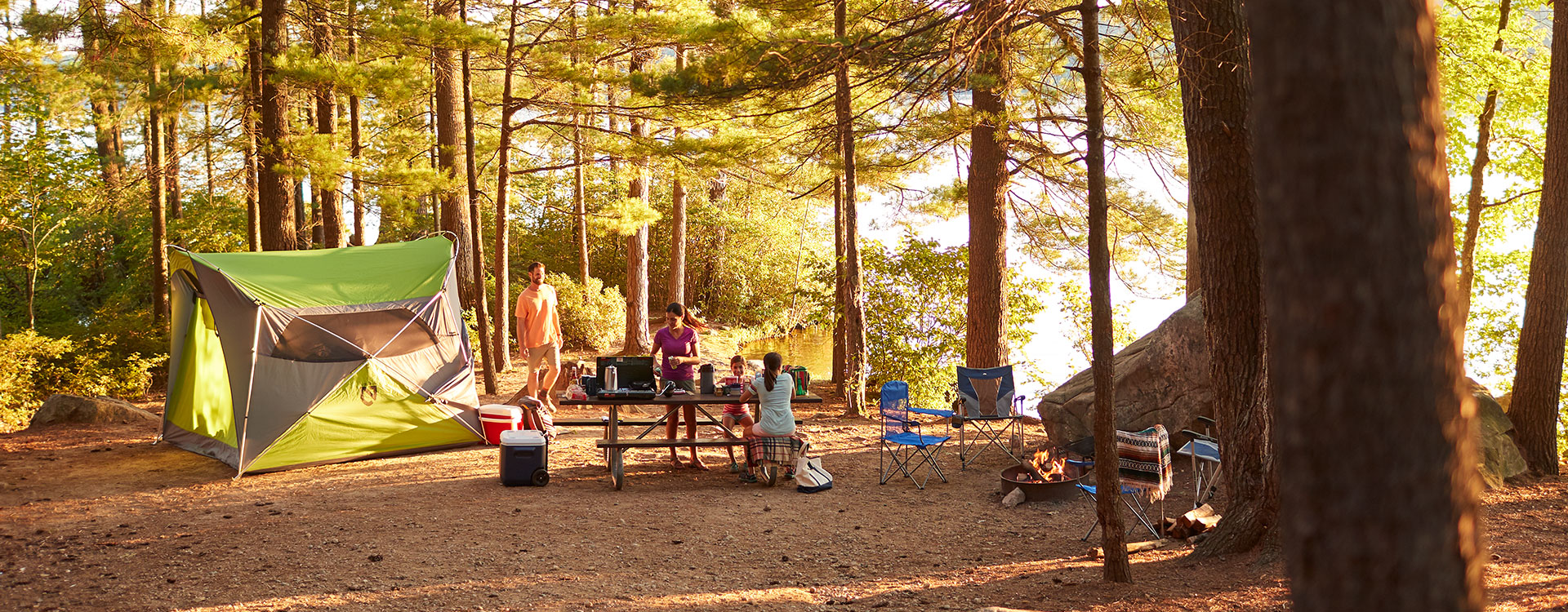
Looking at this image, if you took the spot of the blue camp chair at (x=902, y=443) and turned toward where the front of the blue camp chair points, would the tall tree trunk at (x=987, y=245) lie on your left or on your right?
on your left

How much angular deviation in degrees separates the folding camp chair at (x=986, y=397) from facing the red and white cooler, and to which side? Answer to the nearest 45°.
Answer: approximately 90° to its right

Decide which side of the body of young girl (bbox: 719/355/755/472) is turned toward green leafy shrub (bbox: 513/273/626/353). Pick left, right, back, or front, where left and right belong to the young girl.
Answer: back

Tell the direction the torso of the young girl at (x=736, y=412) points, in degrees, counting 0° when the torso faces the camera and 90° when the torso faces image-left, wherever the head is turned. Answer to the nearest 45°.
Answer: approximately 0°

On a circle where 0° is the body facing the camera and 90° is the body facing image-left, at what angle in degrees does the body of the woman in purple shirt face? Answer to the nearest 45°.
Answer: approximately 0°

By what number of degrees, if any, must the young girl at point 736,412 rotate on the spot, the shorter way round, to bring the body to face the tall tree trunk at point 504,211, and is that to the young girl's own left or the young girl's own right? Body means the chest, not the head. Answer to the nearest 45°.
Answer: approximately 135° to the young girl's own right

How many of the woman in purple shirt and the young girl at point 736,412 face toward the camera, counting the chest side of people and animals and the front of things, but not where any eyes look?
2

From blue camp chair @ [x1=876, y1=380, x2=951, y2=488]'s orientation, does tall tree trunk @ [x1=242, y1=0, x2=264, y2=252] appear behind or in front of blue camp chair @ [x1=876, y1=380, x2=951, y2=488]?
behind
